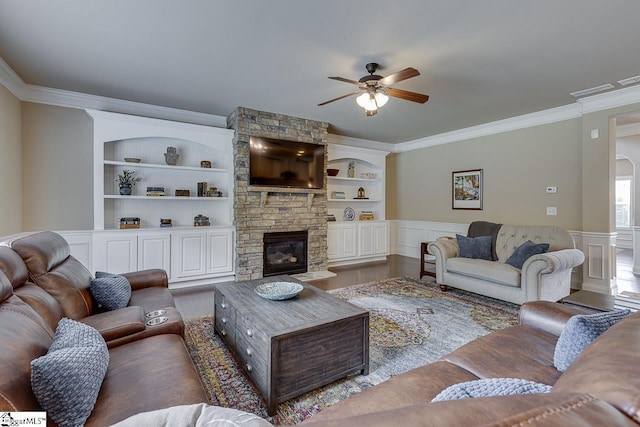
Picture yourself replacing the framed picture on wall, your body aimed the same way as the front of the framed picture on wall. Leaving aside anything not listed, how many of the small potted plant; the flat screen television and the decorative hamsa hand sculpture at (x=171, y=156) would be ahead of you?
3

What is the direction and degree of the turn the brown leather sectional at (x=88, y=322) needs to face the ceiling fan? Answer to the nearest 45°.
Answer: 0° — it already faces it

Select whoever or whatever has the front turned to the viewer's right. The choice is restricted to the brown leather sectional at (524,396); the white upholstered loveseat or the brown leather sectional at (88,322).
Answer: the brown leather sectional at (88,322)

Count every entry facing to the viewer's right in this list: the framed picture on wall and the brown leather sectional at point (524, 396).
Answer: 0

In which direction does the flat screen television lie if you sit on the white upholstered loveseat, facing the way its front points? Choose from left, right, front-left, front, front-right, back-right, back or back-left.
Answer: front-right

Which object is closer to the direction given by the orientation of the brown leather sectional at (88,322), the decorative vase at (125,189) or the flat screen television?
the flat screen television

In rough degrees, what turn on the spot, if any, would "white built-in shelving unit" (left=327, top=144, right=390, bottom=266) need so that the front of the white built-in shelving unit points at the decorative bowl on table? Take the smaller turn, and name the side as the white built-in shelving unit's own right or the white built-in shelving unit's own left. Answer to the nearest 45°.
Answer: approximately 45° to the white built-in shelving unit's own right

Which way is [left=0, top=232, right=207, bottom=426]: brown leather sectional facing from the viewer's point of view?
to the viewer's right

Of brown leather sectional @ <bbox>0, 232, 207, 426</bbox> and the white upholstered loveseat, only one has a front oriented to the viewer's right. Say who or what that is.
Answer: the brown leather sectional

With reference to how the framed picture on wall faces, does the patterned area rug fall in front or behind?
in front

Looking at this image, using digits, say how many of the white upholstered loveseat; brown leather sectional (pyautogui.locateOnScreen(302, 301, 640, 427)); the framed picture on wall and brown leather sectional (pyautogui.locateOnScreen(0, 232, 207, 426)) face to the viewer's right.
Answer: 1

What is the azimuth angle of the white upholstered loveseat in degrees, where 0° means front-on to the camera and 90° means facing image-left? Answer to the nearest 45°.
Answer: approximately 45°

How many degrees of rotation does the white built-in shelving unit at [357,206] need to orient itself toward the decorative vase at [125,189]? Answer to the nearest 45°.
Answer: approximately 90° to its right

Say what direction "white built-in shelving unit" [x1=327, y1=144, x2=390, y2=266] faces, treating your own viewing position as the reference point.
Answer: facing the viewer and to the right of the viewer

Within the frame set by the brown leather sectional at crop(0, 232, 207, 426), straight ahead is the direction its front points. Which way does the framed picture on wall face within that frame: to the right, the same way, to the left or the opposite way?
the opposite way

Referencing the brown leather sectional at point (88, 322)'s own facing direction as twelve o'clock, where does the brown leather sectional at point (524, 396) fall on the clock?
the brown leather sectional at point (524, 396) is roughly at 2 o'clock from the brown leather sectional at point (88, 322).

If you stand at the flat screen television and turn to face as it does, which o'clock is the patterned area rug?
The patterned area rug is roughly at 1 o'clock from the flat screen television.

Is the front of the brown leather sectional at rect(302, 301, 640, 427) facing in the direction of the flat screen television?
yes

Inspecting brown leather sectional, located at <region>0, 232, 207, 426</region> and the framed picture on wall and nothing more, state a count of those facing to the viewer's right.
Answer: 1

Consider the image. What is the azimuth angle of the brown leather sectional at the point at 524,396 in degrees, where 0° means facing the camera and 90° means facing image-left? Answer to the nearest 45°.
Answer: approximately 135°

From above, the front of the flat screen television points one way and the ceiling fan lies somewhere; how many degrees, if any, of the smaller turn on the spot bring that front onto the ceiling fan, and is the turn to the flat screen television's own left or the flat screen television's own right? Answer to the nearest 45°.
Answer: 0° — it already faces it

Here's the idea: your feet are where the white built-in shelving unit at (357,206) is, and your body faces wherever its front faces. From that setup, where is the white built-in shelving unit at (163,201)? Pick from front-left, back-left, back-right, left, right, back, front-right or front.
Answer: right
